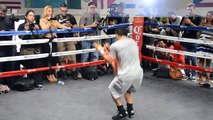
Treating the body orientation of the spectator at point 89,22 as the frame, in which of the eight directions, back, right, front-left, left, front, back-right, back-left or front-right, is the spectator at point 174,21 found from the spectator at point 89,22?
left

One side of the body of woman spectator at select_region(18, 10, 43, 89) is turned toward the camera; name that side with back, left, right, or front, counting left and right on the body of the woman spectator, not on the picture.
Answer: front

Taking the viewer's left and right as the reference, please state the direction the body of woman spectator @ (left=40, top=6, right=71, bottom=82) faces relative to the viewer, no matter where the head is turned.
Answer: facing the viewer and to the right of the viewer

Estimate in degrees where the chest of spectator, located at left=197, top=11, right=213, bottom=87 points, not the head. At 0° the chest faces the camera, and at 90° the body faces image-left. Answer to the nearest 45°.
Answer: approximately 45°

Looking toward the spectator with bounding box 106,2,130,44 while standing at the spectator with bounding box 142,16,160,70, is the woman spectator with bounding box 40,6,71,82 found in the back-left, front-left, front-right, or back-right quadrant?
front-left

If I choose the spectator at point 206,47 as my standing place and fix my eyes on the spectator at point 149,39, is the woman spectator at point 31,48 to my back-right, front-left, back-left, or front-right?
front-left

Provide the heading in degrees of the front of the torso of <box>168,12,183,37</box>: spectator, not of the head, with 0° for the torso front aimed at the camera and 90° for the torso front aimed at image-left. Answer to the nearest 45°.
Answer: approximately 45°

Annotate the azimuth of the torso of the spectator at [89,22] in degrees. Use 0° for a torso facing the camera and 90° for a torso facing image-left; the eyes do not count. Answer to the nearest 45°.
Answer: approximately 0°

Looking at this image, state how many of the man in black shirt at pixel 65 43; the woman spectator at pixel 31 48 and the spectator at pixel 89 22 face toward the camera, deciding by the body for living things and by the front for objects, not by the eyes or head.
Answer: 3

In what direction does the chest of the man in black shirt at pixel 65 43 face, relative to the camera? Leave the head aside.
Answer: toward the camera

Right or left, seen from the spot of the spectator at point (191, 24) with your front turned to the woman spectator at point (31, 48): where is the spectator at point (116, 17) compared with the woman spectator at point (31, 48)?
right

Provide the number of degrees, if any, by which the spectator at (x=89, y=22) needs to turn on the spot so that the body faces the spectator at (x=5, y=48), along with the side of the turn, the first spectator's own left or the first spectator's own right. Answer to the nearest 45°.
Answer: approximately 45° to the first spectator's own right

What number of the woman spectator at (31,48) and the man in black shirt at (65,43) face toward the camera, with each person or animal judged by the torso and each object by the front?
2
